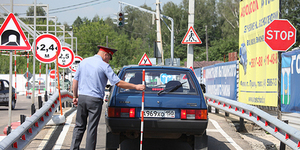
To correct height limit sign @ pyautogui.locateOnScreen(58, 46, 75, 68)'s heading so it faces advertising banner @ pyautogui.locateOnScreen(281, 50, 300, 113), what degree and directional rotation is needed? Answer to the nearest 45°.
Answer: approximately 45° to its left

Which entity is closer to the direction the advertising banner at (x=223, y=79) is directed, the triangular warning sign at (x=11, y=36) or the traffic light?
the triangular warning sign

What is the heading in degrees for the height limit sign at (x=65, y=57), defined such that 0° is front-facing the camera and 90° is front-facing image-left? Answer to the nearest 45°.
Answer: approximately 0°

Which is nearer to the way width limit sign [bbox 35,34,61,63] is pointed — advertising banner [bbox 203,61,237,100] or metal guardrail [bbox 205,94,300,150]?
the metal guardrail

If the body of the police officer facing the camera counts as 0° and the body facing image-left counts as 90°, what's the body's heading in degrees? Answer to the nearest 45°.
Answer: approximately 225°

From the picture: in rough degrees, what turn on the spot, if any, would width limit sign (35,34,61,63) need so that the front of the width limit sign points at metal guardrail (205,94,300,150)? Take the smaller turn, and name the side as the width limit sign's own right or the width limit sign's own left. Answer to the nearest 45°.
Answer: approximately 45° to the width limit sign's own left

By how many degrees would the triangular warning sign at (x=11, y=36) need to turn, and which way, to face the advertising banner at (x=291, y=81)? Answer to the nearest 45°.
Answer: approximately 90° to its left

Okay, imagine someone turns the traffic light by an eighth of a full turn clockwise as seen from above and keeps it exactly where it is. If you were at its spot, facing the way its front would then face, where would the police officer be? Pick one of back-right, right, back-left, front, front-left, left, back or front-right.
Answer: front-left

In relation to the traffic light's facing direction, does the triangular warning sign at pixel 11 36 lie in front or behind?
in front

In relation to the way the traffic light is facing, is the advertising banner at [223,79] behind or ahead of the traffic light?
ahead

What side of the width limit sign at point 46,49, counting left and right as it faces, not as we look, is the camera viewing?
front

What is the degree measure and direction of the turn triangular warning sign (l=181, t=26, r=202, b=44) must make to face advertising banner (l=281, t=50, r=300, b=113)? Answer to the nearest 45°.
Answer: approximately 45° to its left

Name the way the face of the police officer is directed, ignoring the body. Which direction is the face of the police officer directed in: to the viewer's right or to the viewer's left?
to the viewer's right

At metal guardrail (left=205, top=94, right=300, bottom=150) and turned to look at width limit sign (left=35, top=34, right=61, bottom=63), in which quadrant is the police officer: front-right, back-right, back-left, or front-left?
front-left

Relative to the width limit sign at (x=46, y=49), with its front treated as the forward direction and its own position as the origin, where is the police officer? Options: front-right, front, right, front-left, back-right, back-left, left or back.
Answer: front

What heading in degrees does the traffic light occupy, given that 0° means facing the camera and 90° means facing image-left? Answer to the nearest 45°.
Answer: approximately 0°

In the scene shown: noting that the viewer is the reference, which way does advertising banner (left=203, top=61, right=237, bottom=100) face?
facing the viewer and to the left of the viewer
